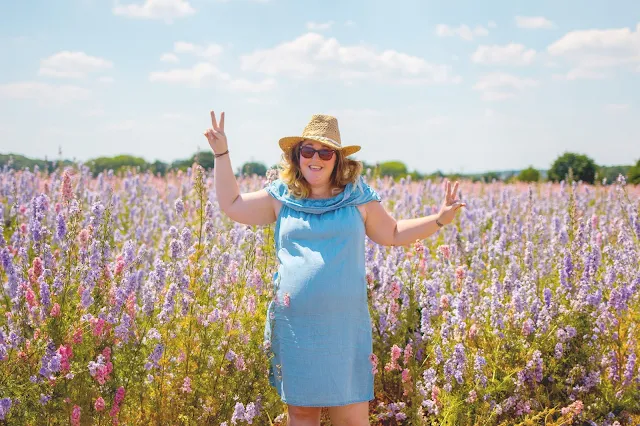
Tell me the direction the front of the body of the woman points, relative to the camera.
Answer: toward the camera

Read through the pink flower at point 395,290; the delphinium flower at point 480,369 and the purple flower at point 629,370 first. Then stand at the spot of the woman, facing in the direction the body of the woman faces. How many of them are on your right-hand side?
0

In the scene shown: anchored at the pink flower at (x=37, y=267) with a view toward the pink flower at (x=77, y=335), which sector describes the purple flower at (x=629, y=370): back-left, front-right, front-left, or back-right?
front-left

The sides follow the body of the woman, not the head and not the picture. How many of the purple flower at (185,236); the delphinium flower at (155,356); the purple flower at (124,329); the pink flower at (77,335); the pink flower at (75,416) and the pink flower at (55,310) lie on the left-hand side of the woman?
0

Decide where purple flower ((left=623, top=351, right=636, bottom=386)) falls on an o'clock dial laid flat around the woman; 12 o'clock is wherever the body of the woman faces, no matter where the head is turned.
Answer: The purple flower is roughly at 8 o'clock from the woman.

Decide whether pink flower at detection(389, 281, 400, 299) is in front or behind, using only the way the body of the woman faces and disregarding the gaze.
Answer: behind

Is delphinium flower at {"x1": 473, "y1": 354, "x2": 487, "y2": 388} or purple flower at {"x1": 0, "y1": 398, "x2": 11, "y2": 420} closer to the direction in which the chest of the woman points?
the purple flower

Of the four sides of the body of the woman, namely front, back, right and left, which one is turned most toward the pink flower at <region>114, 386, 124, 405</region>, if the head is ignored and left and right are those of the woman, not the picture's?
right

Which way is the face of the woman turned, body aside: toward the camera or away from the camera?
toward the camera

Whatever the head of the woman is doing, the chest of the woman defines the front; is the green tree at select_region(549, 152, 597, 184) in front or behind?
behind

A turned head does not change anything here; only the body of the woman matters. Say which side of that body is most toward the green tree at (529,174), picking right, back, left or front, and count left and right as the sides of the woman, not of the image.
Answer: back

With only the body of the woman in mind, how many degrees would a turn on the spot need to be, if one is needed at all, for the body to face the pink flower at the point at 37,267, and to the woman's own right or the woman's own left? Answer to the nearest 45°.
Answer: approximately 90° to the woman's own right

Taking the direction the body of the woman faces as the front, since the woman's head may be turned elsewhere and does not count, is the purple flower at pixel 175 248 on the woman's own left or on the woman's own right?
on the woman's own right

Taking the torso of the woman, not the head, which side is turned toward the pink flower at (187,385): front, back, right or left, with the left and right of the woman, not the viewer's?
right

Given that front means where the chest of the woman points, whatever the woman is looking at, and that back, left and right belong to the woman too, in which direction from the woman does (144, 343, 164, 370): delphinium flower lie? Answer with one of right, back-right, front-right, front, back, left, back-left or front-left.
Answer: right

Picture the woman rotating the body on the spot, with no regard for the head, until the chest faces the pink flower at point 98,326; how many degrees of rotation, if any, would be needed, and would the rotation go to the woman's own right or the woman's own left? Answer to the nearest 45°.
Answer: approximately 90° to the woman's own right
